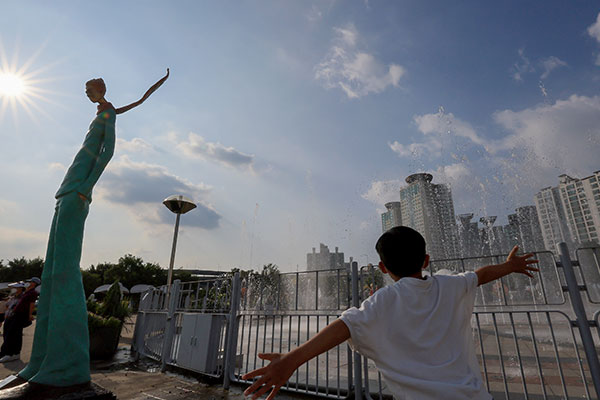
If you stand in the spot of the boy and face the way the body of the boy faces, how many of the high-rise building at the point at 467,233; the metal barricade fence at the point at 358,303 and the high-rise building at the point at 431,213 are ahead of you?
3

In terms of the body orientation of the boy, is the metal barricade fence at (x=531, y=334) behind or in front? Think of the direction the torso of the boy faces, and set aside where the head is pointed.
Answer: in front

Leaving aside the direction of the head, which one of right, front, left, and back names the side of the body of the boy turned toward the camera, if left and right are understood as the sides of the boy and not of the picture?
back

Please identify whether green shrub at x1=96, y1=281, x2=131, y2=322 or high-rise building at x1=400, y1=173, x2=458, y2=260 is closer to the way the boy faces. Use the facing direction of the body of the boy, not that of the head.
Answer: the high-rise building

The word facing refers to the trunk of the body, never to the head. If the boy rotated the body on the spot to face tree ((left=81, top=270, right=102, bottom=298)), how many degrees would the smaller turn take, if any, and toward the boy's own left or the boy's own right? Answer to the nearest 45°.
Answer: approximately 45° to the boy's own left

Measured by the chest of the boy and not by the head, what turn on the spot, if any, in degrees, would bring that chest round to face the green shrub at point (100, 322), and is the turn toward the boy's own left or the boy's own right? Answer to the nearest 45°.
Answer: approximately 45° to the boy's own left

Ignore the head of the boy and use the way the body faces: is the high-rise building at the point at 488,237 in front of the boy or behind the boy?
in front

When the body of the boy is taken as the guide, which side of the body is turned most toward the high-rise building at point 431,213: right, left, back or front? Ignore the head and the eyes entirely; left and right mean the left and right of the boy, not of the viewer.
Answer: front

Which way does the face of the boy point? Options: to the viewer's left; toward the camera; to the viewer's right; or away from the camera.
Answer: away from the camera

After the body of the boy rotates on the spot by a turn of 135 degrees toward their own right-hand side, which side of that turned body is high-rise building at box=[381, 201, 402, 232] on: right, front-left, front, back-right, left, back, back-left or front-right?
back-left

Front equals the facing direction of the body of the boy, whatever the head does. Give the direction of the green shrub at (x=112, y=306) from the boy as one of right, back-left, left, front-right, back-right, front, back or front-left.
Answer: front-left

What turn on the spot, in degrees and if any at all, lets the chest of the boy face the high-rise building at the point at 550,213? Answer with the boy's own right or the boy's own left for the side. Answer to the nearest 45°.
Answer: approximately 45° to the boy's own right

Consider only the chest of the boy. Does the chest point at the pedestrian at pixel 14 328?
no

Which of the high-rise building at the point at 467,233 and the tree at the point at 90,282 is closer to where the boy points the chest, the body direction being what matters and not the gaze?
the high-rise building
